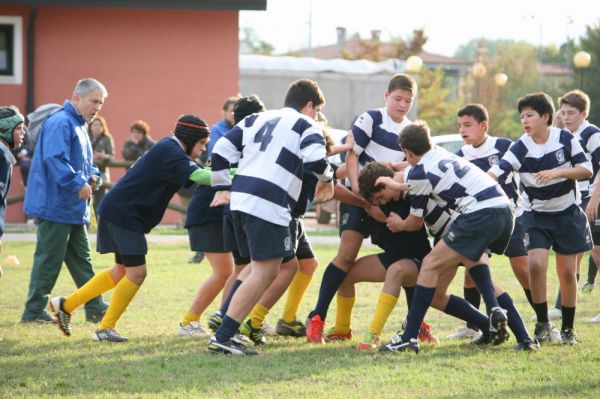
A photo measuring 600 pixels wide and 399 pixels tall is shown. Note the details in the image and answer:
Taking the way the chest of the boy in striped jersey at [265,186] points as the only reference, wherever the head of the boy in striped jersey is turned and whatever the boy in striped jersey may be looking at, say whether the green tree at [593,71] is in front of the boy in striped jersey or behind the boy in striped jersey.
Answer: in front

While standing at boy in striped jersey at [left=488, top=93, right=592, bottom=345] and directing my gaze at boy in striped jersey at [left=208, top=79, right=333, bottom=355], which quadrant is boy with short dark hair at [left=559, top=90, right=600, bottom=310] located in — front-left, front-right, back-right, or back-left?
back-right

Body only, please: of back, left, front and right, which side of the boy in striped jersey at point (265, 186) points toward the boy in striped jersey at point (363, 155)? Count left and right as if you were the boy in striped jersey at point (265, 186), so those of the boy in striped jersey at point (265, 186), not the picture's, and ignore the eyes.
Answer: front

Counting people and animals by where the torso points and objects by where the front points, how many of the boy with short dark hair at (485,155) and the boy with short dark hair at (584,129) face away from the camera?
0

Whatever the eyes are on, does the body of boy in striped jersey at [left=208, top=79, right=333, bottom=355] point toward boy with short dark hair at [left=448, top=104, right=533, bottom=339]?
yes

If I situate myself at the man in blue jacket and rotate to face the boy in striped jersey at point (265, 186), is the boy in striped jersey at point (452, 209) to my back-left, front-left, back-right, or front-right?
front-left

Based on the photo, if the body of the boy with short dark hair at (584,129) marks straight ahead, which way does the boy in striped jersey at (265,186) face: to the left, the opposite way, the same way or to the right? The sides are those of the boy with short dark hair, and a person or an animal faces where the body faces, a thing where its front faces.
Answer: the opposite way

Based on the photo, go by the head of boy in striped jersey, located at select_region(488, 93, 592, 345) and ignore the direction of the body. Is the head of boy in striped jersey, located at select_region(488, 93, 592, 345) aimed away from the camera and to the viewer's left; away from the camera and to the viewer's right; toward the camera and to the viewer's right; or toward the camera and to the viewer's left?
toward the camera and to the viewer's left

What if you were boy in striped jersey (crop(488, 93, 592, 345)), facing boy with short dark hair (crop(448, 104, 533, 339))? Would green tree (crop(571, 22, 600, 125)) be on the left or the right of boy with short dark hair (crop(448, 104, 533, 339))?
right

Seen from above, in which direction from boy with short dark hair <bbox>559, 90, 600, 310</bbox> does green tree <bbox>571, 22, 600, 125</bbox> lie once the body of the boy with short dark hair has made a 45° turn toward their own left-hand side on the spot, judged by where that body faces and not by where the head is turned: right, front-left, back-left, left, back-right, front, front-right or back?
back

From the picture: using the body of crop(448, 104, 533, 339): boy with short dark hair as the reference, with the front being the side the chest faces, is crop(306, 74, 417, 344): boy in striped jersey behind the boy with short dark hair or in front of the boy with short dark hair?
in front

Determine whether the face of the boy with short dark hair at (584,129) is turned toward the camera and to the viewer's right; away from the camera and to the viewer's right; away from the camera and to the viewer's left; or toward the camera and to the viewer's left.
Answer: toward the camera and to the viewer's left

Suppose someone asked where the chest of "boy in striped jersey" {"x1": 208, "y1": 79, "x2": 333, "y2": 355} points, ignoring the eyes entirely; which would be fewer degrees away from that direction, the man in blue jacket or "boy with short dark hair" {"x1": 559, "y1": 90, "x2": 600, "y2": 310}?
the boy with short dark hair

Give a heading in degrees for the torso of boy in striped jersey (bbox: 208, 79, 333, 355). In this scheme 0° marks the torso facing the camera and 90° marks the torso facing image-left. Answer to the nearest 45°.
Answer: approximately 225°

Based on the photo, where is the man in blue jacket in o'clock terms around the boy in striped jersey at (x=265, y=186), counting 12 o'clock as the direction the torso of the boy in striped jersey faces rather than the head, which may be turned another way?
The man in blue jacket is roughly at 9 o'clock from the boy in striped jersey.

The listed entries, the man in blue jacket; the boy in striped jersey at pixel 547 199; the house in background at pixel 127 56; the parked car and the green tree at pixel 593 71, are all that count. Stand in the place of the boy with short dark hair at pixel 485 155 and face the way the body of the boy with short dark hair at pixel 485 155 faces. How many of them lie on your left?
1

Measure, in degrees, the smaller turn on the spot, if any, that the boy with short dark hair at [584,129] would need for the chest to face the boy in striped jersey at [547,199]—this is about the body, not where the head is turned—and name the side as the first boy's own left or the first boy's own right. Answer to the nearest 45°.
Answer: approximately 45° to the first boy's own left

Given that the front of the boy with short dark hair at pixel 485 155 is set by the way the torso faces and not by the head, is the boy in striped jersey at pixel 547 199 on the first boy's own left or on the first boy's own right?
on the first boy's own left
